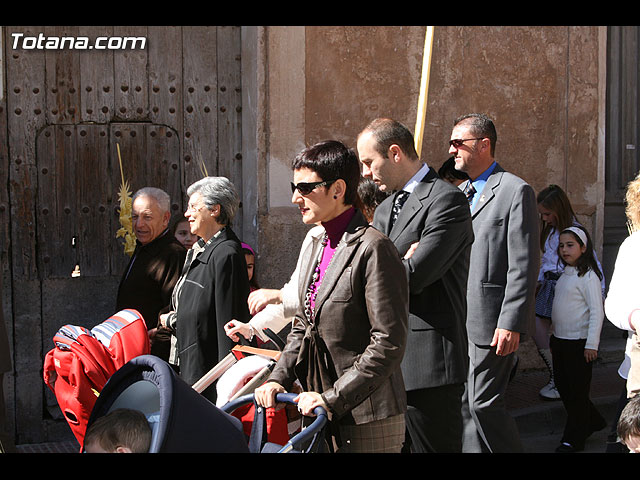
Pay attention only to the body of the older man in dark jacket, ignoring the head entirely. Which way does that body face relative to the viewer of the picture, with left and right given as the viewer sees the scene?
facing the viewer and to the left of the viewer

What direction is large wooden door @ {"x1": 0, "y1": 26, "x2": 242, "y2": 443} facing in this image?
toward the camera

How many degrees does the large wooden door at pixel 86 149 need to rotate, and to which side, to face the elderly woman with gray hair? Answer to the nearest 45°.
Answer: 0° — it already faces them

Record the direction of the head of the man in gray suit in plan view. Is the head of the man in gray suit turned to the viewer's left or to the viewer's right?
to the viewer's left

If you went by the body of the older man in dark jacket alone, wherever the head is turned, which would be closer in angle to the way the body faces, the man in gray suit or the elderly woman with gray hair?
the elderly woman with gray hair

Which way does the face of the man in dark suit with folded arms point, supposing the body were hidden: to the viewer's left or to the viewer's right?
to the viewer's left

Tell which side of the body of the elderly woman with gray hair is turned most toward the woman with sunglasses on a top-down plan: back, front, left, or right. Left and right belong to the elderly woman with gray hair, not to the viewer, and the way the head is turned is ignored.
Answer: left
